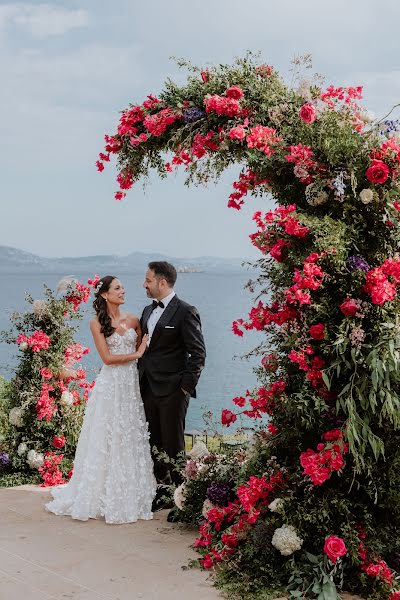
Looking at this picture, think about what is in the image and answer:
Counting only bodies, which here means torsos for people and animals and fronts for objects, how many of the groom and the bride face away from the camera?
0

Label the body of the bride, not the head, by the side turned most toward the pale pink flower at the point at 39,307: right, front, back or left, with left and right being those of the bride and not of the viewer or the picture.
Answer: back

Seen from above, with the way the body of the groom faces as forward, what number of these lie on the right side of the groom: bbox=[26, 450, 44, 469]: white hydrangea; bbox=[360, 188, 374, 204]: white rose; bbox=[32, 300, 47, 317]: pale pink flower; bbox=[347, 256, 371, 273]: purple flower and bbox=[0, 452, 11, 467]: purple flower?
3

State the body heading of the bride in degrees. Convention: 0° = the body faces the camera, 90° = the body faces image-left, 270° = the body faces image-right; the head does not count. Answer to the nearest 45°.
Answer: approximately 315°

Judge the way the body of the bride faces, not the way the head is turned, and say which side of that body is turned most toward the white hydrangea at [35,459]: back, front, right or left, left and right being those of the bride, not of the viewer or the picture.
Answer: back

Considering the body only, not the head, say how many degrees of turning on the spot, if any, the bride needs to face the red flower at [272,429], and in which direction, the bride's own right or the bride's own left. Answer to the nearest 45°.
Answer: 0° — they already face it

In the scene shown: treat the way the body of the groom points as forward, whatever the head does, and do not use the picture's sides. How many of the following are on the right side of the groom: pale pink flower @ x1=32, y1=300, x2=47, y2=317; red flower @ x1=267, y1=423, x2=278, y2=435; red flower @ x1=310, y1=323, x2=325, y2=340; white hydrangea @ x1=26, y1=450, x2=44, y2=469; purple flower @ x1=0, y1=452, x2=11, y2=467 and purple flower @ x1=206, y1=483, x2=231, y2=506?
3

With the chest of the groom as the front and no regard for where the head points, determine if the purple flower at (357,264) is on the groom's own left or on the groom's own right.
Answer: on the groom's own left

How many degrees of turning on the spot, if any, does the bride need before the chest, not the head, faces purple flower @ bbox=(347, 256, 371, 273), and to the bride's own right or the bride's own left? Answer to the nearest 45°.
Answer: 0° — they already face it

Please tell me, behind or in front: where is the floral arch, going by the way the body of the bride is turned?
in front

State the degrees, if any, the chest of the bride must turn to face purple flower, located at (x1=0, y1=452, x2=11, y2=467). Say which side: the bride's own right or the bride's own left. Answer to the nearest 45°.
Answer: approximately 180°

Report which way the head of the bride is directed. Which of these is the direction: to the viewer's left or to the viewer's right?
to the viewer's right

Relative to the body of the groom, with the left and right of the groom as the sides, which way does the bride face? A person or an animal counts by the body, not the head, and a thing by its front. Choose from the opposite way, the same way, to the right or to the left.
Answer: to the left

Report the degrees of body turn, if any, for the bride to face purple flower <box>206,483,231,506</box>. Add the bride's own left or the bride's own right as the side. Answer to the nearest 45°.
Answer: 0° — they already face it

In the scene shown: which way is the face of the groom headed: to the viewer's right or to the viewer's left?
to the viewer's left
